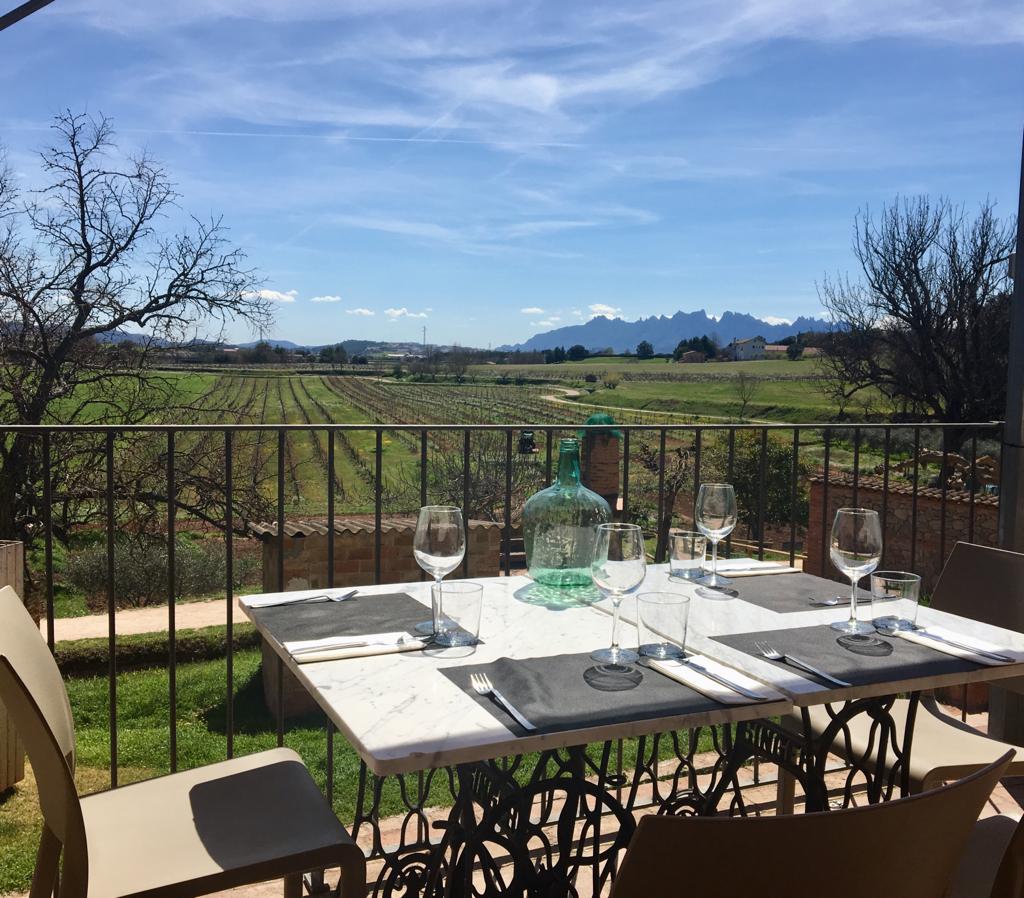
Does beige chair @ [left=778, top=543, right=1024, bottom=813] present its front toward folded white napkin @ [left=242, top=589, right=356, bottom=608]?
yes

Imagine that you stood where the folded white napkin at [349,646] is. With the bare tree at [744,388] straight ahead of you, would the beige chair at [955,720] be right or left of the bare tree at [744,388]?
right

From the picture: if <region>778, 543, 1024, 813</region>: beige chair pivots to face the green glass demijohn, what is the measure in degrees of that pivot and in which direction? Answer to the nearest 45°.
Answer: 0° — it already faces it

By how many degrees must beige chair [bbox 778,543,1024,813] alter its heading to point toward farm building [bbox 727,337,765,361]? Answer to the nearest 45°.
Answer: approximately 135° to its right

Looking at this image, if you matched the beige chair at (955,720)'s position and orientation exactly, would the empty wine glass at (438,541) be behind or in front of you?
in front

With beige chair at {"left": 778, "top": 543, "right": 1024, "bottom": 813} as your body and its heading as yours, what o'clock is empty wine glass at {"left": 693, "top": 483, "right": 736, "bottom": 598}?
The empty wine glass is roughly at 12 o'clock from the beige chair.

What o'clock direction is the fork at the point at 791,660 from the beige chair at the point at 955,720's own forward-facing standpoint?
The fork is roughly at 11 o'clock from the beige chair.

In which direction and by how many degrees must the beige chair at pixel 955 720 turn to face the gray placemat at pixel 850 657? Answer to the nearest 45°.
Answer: approximately 45° to its left

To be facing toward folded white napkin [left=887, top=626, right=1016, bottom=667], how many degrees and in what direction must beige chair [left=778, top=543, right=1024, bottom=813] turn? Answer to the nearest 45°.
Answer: approximately 45° to its left

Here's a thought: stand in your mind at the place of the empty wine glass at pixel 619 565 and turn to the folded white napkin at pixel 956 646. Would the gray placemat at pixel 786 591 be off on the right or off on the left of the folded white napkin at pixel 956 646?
left

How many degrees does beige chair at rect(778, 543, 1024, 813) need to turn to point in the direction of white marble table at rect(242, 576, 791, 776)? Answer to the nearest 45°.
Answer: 0° — it already faces it

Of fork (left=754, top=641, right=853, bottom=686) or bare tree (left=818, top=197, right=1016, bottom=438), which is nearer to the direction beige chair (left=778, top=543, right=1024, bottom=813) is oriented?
the fork

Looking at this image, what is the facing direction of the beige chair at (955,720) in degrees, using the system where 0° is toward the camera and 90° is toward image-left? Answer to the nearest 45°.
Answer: approximately 45°

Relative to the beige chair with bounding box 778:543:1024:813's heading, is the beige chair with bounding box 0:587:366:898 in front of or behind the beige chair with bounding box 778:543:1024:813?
in front

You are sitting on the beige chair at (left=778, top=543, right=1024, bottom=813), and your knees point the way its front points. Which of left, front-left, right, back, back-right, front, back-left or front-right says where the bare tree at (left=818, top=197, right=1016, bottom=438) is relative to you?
back-right
